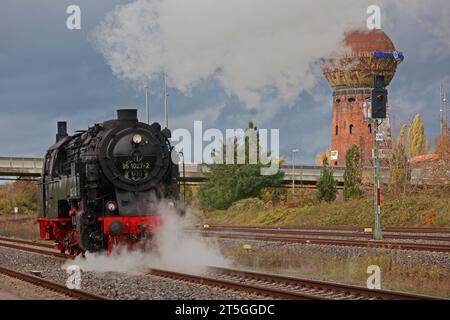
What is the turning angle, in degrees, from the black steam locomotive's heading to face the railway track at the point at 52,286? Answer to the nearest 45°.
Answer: approximately 45° to its right

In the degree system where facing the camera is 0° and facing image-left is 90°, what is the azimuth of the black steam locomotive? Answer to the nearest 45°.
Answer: approximately 315°

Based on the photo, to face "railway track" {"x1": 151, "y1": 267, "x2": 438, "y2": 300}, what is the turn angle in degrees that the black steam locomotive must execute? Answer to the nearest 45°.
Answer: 0° — it already faces it
